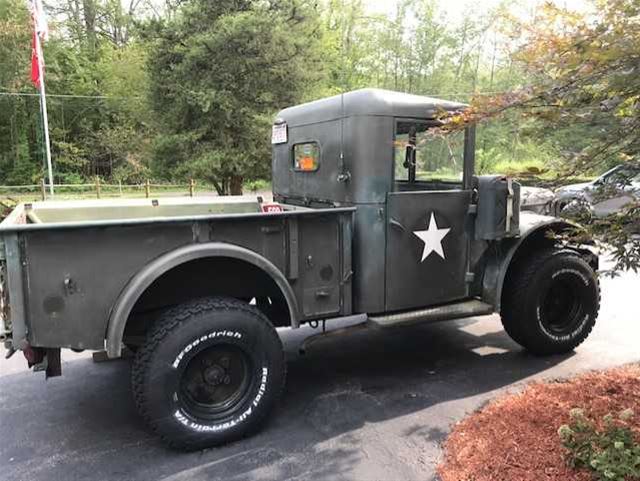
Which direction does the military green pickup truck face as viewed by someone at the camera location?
facing away from the viewer and to the right of the viewer

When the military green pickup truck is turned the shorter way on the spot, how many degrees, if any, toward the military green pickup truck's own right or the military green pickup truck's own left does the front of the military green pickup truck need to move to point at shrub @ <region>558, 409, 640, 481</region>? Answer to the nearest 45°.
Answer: approximately 90° to the military green pickup truck's own right

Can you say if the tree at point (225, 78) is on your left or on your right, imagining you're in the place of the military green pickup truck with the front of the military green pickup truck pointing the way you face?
on your left
